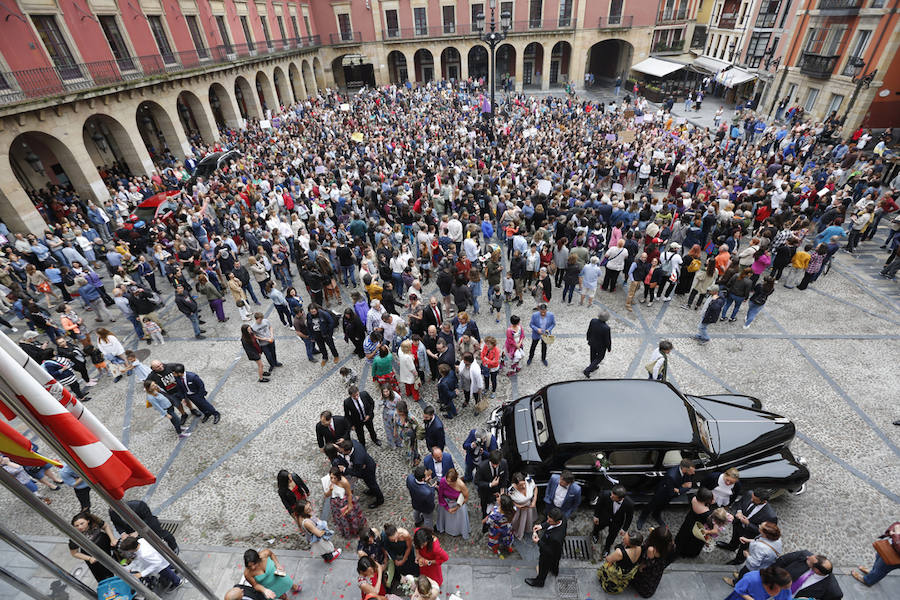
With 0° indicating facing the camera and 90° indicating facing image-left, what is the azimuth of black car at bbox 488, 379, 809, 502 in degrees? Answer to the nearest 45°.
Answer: approximately 270°

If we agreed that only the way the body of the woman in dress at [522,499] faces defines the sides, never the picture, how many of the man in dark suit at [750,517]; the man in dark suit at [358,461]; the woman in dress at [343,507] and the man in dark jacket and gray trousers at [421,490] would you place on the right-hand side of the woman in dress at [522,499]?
3

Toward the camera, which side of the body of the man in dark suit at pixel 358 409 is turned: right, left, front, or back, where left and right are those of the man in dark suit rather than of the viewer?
front

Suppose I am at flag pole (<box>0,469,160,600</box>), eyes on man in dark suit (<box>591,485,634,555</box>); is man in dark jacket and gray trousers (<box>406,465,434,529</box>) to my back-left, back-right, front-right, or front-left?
front-left

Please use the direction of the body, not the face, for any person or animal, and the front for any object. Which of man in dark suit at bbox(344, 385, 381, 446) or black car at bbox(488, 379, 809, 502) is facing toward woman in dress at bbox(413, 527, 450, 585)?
the man in dark suit

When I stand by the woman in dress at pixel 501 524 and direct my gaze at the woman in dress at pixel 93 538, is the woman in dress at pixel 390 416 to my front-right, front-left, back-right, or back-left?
front-right

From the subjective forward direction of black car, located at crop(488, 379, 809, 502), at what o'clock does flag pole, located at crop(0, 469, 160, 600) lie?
The flag pole is roughly at 4 o'clock from the black car.

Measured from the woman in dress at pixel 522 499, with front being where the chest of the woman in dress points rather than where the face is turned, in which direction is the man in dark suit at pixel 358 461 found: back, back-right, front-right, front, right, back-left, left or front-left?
right

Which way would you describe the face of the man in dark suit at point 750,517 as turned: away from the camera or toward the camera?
toward the camera

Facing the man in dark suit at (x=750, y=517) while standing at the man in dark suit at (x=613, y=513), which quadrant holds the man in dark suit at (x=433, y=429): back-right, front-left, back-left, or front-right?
back-left

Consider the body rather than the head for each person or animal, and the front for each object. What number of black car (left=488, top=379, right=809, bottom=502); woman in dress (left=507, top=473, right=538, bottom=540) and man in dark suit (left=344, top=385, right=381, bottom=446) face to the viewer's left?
0
